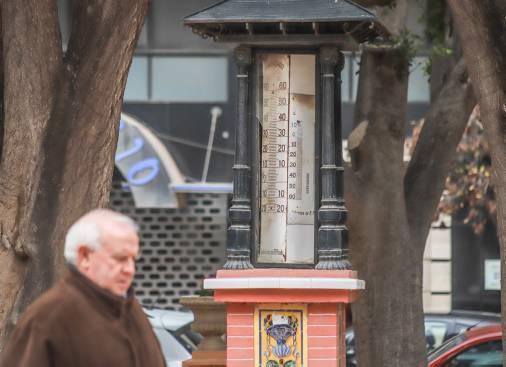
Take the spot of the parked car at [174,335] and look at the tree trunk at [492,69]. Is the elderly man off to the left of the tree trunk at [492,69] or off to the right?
right

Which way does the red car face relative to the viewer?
to the viewer's left

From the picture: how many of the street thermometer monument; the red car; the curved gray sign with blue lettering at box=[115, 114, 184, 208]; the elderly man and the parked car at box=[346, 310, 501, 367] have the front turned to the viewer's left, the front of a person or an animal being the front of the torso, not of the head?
2

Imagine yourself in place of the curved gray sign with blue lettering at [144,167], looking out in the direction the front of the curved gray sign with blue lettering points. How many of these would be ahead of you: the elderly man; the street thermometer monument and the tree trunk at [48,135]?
3

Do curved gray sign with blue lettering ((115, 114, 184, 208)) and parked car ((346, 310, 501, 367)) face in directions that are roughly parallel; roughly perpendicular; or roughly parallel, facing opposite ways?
roughly perpendicular

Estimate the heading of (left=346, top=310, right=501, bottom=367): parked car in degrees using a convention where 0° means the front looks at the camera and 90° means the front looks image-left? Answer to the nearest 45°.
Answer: approximately 90°

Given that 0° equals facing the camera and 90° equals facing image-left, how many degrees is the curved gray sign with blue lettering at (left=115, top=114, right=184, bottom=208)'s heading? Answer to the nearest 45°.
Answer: approximately 0°
